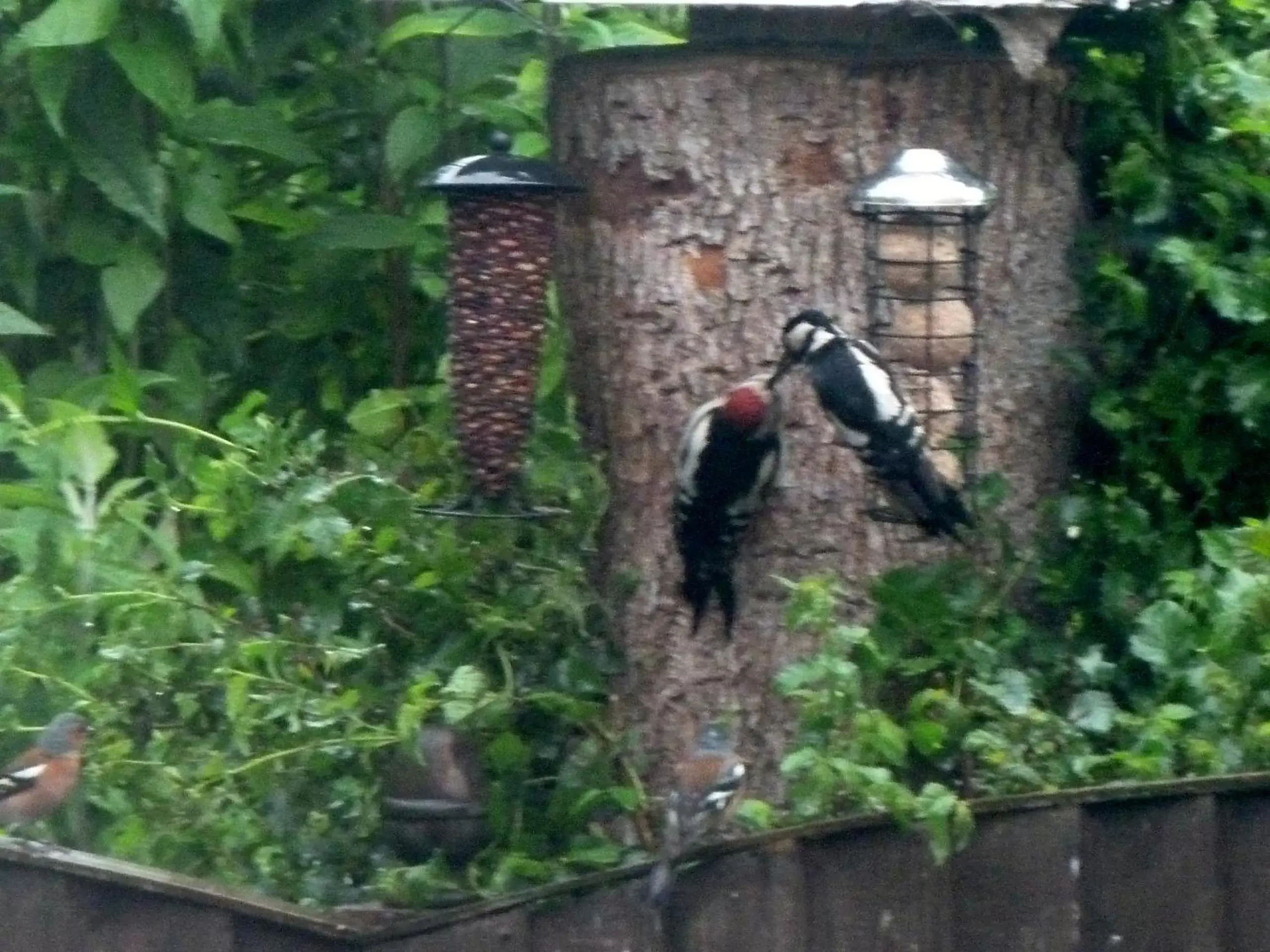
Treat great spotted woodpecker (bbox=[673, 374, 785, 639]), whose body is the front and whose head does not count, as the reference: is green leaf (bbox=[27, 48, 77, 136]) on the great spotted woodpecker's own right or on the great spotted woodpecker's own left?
on the great spotted woodpecker's own left

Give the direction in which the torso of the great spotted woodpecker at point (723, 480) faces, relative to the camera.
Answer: away from the camera

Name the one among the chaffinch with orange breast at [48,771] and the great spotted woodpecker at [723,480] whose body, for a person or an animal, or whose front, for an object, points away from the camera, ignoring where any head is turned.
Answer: the great spotted woodpecker

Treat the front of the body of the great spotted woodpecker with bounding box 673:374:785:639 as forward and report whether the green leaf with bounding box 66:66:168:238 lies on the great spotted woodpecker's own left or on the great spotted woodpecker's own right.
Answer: on the great spotted woodpecker's own left

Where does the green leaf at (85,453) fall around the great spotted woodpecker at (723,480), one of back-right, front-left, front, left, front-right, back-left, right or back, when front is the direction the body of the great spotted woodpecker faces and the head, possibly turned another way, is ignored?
left

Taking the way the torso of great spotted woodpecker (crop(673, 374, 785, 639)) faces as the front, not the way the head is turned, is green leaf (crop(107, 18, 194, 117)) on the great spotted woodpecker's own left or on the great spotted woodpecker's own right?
on the great spotted woodpecker's own left

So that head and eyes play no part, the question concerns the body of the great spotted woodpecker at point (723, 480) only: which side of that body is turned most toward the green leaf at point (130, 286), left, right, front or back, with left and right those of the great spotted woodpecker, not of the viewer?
left
